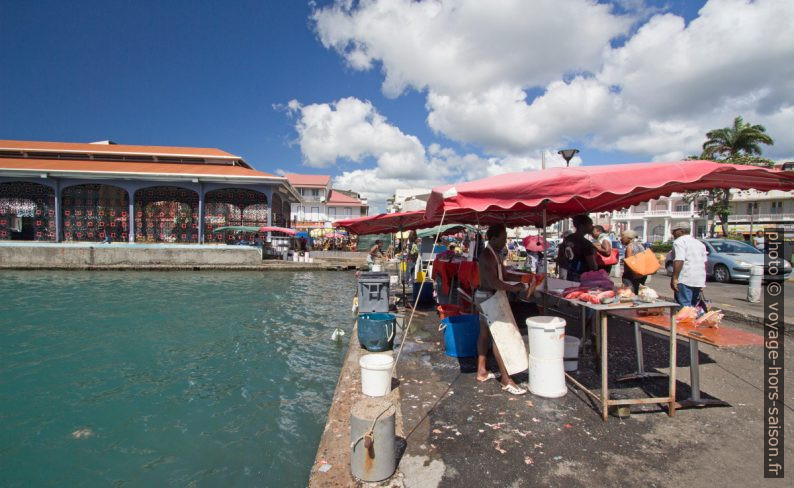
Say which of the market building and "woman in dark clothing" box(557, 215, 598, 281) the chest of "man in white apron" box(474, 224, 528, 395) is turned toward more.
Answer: the woman in dark clothing

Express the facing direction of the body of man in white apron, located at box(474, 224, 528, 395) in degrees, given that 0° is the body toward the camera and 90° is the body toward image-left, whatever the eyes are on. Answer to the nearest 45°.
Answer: approximately 270°

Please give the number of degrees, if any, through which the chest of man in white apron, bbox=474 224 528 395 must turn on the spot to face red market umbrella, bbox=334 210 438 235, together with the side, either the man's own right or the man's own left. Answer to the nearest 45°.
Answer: approximately 135° to the man's own left

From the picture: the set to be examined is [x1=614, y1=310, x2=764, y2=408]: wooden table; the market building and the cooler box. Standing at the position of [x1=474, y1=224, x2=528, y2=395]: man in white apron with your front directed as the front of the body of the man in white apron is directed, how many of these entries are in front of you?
1

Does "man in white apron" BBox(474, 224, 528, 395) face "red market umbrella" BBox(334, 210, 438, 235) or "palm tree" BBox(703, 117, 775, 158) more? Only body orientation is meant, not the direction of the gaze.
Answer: the palm tree

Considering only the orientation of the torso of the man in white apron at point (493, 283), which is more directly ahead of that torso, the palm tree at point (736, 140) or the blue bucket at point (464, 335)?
the palm tree

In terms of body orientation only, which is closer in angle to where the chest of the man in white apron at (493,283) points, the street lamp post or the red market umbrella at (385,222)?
the street lamp post

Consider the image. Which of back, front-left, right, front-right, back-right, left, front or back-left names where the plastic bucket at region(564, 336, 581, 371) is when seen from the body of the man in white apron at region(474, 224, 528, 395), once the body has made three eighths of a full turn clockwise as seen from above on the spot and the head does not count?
back

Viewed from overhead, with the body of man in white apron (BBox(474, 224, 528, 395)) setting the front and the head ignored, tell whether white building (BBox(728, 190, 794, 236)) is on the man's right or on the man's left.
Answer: on the man's left

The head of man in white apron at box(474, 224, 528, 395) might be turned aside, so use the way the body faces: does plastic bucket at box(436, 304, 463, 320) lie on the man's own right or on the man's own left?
on the man's own left

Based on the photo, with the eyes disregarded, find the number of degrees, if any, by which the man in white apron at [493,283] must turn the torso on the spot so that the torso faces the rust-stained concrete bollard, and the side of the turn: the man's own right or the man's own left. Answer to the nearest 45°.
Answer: approximately 135° to the man's own right

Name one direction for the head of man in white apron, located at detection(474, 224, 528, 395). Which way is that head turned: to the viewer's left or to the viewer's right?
to the viewer's right

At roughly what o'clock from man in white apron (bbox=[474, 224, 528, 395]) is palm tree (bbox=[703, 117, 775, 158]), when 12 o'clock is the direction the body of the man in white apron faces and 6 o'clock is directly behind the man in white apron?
The palm tree is roughly at 10 o'clock from the man in white apron.

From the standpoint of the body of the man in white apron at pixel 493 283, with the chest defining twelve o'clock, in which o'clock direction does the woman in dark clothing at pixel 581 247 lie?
The woman in dark clothing is roughly at 10 o'clock from the man in white apron.

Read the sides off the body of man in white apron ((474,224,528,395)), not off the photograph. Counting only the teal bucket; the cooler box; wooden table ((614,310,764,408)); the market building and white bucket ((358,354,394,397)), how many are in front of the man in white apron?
1

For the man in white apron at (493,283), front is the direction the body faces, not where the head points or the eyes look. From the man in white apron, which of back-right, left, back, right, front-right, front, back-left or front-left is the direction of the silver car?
front-left
